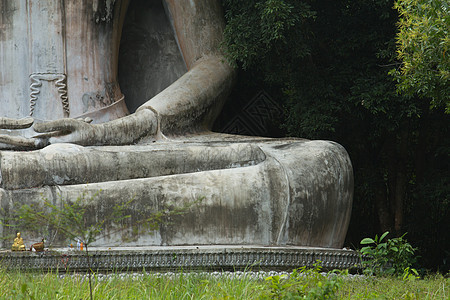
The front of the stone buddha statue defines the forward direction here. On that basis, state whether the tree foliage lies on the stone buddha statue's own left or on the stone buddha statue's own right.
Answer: on the stone buddha statue's own left

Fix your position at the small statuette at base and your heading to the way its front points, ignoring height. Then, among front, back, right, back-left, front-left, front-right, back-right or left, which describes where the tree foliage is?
left

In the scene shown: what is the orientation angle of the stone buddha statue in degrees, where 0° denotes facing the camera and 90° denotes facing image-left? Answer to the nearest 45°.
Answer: approximately 0°

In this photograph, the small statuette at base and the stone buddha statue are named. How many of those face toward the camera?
2

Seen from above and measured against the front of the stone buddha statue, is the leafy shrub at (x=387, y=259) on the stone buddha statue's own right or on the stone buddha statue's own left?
on the stone buddha statue's own left

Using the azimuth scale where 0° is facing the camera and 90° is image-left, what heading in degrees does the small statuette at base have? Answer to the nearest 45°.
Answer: approximately 0°

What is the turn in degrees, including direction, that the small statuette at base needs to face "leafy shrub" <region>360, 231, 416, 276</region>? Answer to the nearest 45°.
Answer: approximately 90° to its left
